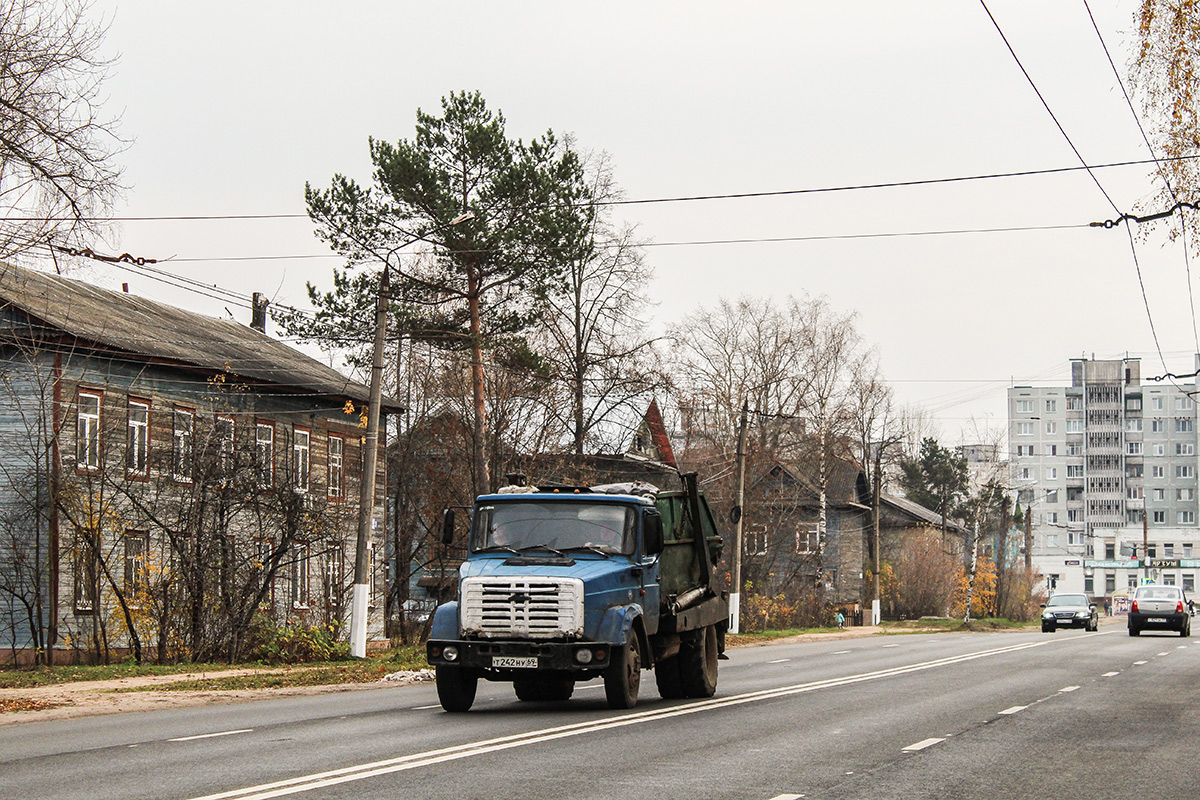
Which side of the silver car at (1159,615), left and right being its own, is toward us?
back

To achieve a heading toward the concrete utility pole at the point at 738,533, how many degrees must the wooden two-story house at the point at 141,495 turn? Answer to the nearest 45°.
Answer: approximately 90° to its left

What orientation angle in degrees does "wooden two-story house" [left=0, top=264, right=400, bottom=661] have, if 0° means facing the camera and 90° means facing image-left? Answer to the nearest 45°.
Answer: approximately 315°

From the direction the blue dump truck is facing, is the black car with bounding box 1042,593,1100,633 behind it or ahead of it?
behind

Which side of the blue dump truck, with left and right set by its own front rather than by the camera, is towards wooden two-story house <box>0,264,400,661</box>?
right

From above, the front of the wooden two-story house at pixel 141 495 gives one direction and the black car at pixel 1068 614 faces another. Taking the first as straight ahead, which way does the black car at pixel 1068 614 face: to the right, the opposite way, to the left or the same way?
to the right

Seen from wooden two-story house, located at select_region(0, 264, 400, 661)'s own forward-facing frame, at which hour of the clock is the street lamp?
The street lamp is roughly at 12 o'clock from the wooden two-story house.

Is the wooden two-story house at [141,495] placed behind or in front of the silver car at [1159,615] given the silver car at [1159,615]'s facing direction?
behind

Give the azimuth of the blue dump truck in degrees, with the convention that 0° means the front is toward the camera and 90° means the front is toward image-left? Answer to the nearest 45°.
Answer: approximately 45°

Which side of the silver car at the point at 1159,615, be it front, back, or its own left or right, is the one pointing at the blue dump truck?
back

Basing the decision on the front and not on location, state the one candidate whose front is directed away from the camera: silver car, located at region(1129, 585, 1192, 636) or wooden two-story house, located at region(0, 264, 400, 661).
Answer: the silver car

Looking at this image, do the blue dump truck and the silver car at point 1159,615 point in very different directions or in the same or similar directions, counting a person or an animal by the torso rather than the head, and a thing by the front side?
very different directions
